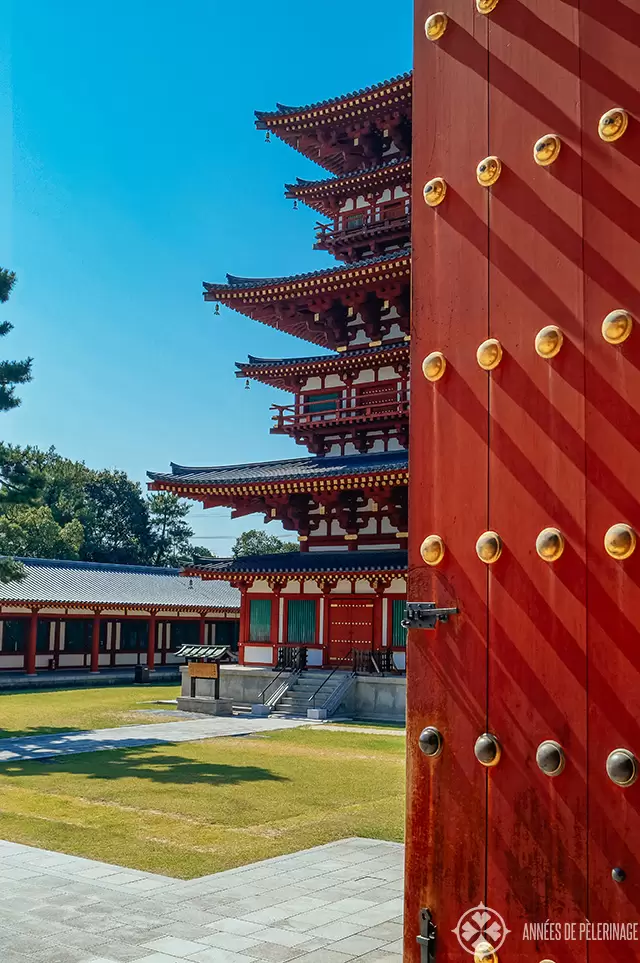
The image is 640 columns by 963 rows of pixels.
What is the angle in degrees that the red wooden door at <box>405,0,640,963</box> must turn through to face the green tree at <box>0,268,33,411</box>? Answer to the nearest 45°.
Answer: approximately 90° to its right

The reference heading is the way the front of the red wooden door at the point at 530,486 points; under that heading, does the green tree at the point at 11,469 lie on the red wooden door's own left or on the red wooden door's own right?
on the red wooden door's own right

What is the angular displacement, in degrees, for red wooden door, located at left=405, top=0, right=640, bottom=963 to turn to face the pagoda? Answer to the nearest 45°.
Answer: approximately 135° to its right

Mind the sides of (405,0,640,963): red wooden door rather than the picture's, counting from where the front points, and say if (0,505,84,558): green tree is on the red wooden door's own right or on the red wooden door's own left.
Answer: on the red wooden door's own right

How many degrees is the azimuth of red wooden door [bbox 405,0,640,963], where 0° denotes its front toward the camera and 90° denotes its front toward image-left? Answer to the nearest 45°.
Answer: approximately 45°
